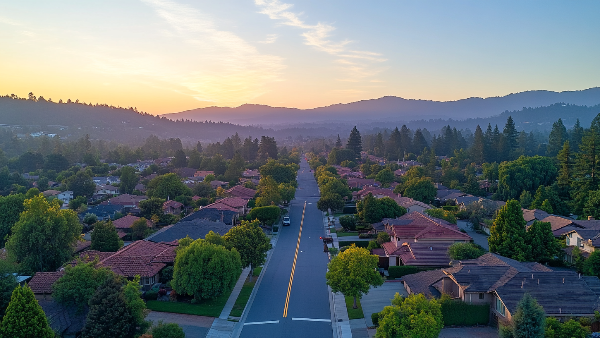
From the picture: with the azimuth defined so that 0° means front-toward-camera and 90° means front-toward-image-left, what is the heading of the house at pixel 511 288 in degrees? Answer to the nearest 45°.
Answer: approximately 45°

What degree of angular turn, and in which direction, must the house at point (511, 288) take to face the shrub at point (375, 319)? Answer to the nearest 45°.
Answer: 0° — it already faces it

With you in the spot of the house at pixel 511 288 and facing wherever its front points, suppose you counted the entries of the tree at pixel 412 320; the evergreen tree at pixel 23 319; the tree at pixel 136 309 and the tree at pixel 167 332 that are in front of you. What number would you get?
4

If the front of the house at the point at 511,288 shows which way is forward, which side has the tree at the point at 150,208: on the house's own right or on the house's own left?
on the house's own right

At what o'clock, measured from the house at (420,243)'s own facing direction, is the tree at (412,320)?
The tree is roughly at 9 o'clock from the house.

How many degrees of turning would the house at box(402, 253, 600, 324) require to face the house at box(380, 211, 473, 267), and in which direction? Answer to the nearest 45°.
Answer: approximately 90° to its right

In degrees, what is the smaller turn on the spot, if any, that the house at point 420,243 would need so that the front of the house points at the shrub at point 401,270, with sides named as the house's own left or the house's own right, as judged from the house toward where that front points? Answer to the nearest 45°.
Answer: approximately 90° to the house's own left

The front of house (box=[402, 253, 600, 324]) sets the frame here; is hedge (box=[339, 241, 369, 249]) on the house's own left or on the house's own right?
on the house's own right

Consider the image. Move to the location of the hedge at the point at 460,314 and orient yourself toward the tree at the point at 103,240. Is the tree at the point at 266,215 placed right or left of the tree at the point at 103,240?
right

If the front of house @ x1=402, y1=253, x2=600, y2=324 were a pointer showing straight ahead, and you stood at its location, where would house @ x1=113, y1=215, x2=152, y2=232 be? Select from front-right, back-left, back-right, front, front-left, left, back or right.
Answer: front-right

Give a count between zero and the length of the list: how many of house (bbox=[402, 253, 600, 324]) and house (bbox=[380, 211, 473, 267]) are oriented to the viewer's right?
0

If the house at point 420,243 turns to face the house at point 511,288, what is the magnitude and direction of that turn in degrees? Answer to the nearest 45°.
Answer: approximately 135° to its left

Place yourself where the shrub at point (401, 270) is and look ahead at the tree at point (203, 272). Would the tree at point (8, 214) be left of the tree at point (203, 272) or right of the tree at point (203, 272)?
right

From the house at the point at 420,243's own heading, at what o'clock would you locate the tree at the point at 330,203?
The tree is roughly at 2 o'clock from the house.

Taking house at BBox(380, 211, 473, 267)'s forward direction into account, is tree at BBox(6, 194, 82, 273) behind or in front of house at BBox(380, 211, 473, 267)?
in front

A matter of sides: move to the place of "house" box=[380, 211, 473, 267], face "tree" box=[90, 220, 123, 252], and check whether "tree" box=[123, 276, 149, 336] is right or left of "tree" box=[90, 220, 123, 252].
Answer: left

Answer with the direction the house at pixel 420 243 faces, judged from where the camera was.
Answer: facing to the left of the viewer
